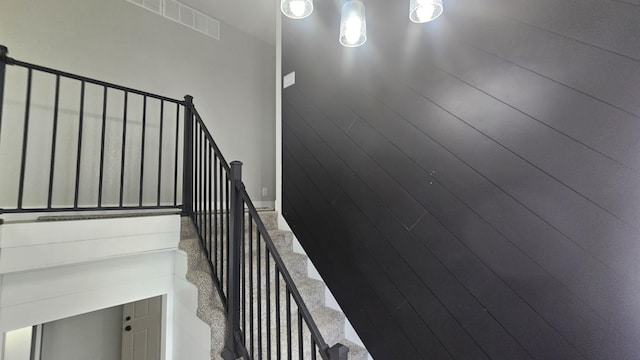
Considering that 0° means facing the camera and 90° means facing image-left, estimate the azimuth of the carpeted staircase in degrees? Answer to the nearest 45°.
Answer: approximately 315°
